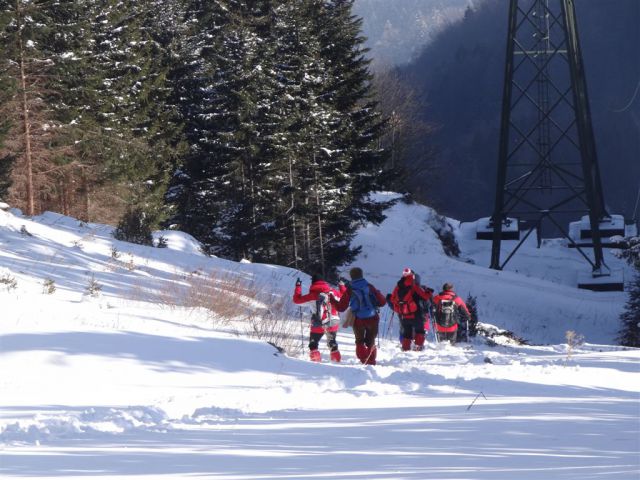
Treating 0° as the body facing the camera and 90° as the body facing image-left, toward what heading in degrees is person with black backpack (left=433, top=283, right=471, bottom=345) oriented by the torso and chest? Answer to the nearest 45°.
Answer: approximately 180°

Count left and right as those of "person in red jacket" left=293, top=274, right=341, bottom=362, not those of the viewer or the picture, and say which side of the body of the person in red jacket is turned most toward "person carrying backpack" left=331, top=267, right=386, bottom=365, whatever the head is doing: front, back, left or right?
right

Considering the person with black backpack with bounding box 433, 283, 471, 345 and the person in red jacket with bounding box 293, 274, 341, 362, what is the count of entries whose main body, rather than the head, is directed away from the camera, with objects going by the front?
2

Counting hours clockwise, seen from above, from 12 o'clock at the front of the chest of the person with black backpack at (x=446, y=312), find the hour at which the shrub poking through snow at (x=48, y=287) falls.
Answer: The shrub poking through snow is roughly at 8 o'clock from the person with black backpack.

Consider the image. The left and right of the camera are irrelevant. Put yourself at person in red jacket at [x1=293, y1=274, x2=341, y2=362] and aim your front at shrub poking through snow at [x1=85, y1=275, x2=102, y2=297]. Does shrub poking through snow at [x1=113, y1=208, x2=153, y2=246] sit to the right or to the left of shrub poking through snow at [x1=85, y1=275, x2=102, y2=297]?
right

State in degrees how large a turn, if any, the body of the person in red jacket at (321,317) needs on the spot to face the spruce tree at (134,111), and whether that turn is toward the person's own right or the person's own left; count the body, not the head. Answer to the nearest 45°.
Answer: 0° — they already face it

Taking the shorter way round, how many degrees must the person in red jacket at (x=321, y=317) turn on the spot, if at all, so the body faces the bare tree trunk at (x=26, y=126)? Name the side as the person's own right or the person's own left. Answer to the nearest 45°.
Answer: approximately 45° to the person's own left

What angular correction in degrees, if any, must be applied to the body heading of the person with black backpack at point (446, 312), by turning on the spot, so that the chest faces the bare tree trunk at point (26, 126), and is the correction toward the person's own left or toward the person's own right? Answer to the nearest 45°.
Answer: approximately 45° to the person's own left

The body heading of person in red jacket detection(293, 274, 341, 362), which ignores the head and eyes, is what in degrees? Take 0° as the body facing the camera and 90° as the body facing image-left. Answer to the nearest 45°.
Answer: approximately 180°
